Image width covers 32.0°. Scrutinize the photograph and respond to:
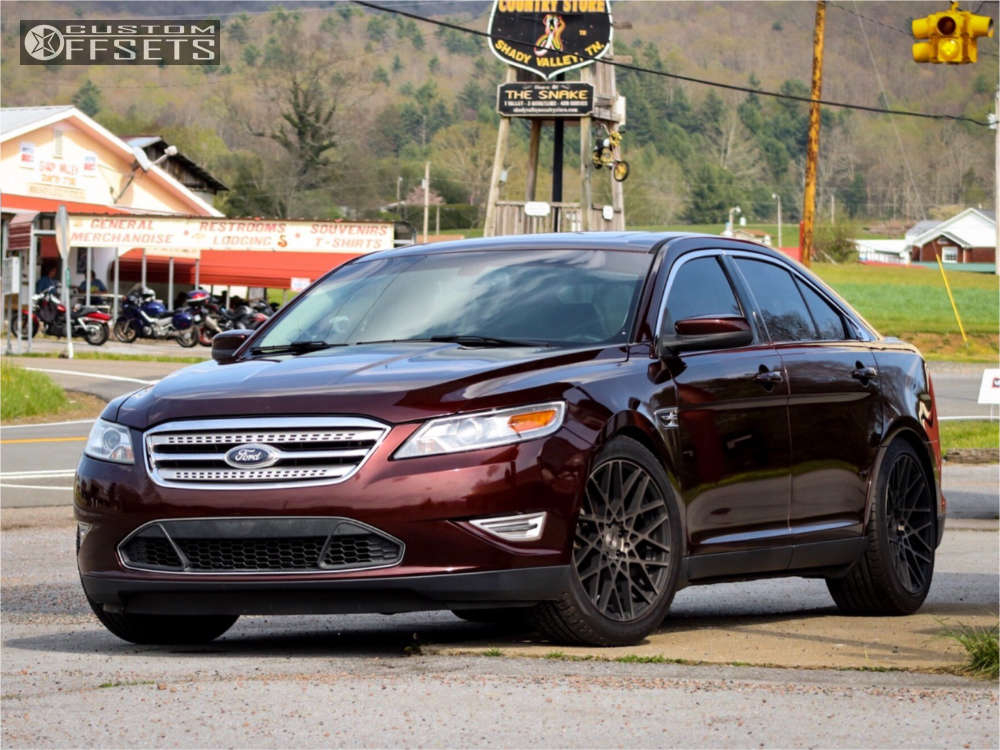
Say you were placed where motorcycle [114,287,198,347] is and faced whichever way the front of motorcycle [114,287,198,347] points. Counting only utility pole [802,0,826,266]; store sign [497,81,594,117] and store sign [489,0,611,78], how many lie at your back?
3

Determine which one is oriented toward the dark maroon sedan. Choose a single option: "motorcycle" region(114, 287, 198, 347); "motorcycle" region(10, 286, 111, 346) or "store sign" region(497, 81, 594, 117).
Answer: the store sign

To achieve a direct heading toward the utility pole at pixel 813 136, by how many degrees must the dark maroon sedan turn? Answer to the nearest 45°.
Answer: approximately 135° to its right

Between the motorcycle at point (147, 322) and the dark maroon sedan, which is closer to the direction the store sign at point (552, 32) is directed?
the dark maroon sedan

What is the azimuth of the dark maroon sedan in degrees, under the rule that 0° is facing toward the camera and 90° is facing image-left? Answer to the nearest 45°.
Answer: approximately 45°

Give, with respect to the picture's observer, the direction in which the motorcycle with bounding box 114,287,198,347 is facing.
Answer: facing to the left of the viewer

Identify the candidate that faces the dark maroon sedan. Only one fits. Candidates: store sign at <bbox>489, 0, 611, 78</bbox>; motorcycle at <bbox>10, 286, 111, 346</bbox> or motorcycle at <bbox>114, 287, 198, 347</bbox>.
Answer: the store sign

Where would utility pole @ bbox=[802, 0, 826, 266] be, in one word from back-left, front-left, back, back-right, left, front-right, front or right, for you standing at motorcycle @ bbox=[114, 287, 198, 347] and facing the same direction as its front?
back

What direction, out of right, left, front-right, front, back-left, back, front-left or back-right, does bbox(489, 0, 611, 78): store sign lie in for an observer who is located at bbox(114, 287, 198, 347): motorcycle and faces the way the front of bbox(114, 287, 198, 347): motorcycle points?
back
